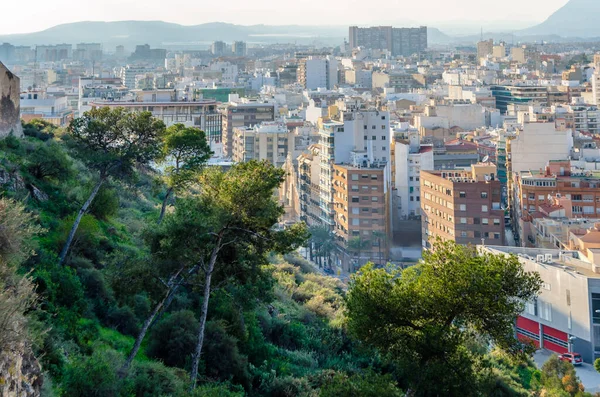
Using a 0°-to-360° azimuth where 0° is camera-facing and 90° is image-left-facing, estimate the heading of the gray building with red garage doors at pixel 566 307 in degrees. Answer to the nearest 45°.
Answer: approximately 45°

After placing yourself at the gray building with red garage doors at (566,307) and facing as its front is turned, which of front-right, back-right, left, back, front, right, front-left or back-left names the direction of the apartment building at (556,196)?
back-right

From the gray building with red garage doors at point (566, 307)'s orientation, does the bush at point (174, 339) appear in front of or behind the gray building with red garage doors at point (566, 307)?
in front

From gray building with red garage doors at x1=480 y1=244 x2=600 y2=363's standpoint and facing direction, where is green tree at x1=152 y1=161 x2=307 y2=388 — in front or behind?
in front

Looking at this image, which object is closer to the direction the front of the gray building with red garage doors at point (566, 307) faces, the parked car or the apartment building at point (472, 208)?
the parked car

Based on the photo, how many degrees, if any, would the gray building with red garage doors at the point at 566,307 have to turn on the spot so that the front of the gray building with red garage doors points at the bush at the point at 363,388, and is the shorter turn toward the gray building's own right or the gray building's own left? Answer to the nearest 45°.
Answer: approximately 45° to the gray building's own left

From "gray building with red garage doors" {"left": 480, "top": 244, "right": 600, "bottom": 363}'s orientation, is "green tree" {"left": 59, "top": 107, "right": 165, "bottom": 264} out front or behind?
out front

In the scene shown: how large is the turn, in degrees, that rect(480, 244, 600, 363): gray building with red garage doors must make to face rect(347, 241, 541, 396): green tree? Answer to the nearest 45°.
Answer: approximately 45° to its left
